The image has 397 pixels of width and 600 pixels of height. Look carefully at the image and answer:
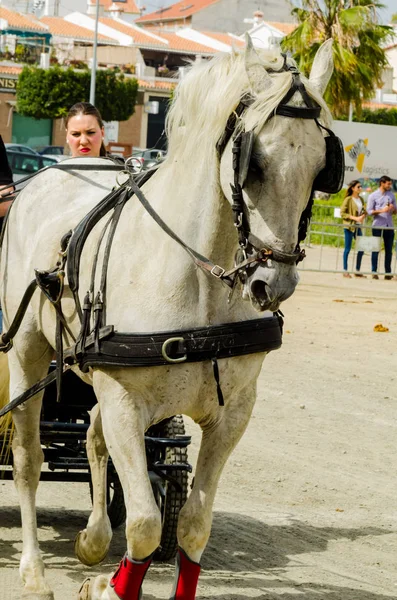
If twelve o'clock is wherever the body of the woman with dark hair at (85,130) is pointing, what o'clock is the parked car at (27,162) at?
The parked car is roughly at 6 o'clock from the woman with dark hair.

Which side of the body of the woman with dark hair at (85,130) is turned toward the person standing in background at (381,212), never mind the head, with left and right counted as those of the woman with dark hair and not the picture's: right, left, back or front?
back

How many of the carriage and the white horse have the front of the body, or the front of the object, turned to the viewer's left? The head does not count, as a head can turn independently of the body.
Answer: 0

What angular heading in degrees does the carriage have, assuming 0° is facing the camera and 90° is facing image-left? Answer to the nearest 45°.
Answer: approximately 315°

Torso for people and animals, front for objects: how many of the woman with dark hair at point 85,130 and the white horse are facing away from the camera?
0

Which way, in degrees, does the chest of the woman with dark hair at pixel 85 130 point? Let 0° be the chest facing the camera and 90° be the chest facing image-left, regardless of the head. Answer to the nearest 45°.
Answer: approximately 0°

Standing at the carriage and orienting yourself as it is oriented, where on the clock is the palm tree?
The palm tree is roughly at 8 o'clock from the carriage.

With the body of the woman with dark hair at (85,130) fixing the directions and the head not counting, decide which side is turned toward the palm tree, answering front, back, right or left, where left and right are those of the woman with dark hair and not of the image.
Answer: back

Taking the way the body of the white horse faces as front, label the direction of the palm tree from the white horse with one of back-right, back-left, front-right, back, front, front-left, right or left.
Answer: back-left

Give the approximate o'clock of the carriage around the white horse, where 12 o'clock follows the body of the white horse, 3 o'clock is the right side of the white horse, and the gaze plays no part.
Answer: The carriage is roughly at 7 o'clock from the white horse.
